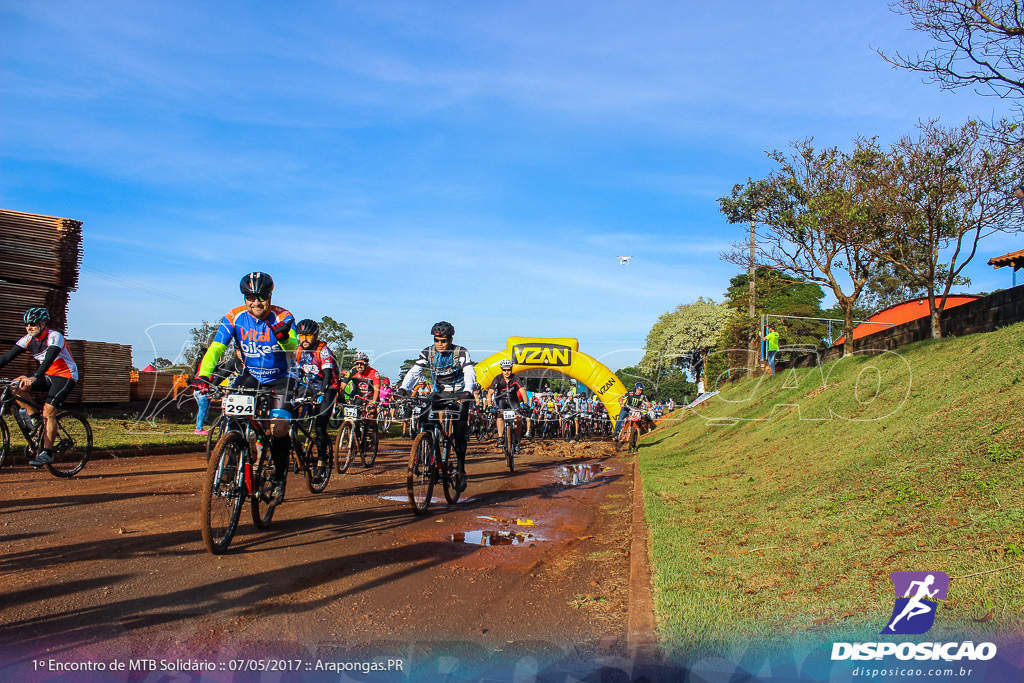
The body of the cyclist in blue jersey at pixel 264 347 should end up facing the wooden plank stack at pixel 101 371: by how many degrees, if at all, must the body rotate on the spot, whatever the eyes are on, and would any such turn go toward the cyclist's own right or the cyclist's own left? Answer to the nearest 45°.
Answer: approximately 180°

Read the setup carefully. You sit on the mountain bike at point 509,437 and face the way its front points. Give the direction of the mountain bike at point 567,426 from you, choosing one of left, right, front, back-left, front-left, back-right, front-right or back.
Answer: back

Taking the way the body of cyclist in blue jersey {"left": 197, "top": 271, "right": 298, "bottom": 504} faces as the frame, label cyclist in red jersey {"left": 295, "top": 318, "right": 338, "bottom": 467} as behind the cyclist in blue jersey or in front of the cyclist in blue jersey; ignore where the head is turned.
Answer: behind

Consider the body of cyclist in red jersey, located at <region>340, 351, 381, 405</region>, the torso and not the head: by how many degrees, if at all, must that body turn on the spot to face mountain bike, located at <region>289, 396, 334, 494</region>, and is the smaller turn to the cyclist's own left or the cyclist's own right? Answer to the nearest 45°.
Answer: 0° — they already face it

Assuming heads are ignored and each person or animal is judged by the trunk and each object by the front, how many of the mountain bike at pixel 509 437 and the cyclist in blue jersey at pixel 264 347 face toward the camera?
2

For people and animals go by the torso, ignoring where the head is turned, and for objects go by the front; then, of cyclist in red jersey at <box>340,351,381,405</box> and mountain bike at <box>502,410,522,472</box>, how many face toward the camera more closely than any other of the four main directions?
2

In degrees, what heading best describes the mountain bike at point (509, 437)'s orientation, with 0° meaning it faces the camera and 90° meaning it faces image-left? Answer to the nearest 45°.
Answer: approximately 0°

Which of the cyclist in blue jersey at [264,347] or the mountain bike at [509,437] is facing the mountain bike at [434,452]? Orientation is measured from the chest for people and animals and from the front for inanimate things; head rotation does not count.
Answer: the mountain bike at [509,437]

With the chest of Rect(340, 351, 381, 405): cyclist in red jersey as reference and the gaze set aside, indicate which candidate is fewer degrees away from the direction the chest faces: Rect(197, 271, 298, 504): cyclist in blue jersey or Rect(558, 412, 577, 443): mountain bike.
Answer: the cyclist in blue jersey

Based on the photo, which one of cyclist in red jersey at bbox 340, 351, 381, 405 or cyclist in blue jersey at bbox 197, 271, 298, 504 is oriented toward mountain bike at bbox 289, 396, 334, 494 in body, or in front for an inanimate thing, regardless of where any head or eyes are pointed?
the cyclist in red jersey
